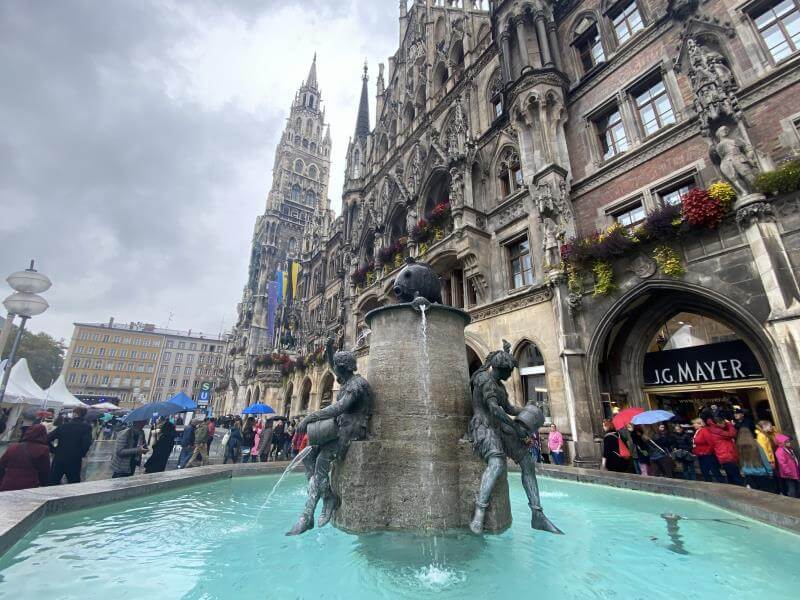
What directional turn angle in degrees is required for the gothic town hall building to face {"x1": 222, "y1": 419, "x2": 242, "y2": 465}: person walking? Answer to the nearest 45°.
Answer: approximately 45° to its right

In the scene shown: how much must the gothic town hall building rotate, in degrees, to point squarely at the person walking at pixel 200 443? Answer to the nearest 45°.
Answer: approximately 45° to its right

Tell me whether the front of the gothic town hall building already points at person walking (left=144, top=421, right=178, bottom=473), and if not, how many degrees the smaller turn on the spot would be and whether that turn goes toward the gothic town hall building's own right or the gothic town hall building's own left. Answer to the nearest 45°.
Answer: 0° — it already faces them
